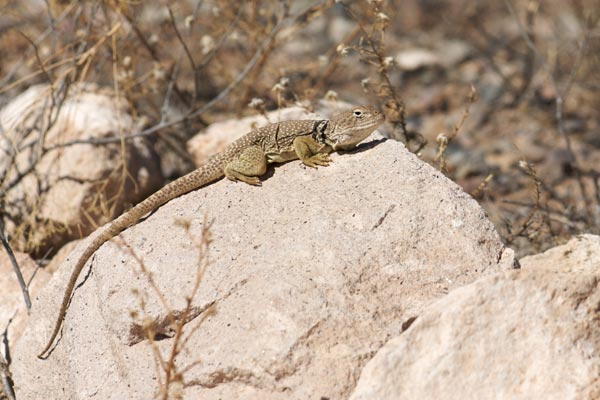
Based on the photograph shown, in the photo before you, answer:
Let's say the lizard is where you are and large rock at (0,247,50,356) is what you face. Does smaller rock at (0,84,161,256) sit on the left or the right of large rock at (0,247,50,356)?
right

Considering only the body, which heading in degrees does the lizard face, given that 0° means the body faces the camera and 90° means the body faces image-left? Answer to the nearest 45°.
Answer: approximately 270°

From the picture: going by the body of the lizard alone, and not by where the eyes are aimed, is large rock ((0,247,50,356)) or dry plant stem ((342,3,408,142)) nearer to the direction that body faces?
the dry plant stem

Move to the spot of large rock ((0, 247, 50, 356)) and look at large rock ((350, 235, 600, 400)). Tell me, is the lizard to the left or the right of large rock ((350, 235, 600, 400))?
left

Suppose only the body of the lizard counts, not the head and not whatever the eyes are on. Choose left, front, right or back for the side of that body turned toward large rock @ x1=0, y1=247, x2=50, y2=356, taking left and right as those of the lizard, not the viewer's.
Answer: back

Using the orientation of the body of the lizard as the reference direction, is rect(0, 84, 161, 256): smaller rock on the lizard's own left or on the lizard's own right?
on the lizard's own left

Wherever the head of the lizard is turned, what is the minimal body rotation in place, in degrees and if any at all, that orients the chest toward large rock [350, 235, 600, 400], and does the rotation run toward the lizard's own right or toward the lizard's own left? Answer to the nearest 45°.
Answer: approximately 90° to the lizard's own right

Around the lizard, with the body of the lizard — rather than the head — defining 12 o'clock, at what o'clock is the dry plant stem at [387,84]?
The dry plant stem is roughly at 11 o'clock from the lizard.
